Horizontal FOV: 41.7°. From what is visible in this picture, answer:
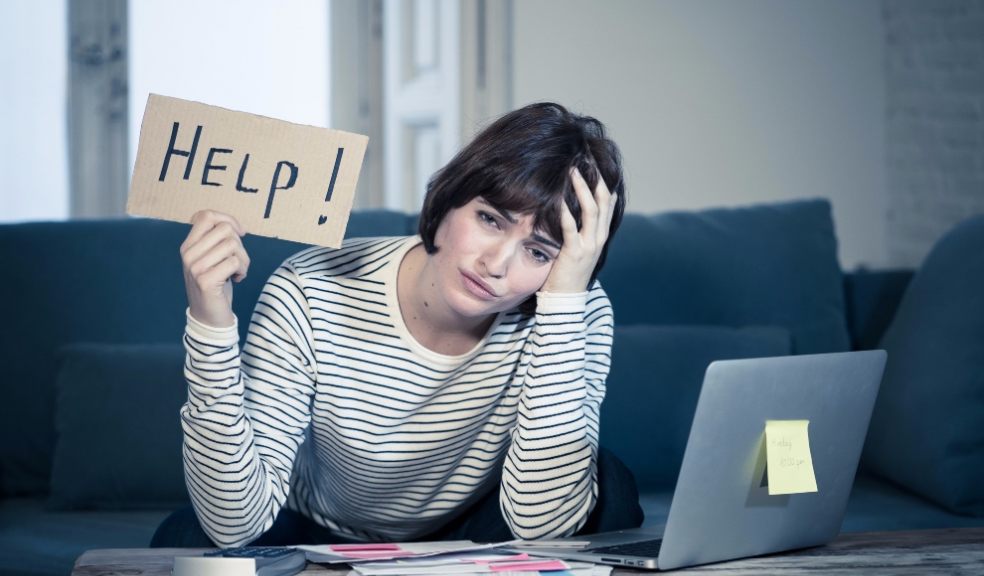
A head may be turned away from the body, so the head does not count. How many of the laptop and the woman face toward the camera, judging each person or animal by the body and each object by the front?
1

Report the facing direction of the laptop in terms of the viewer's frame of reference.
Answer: facing away from the viewer and to the left of the viewer
